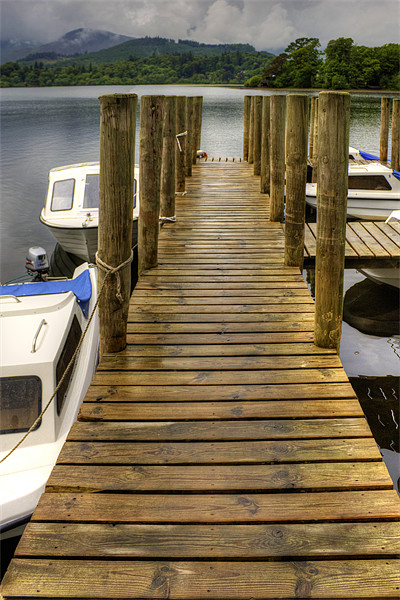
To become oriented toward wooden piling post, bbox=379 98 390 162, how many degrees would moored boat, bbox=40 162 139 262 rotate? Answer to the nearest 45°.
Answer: approximately 135° to its left

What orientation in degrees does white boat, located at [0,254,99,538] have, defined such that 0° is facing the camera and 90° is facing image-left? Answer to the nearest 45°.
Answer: approximately 0°
